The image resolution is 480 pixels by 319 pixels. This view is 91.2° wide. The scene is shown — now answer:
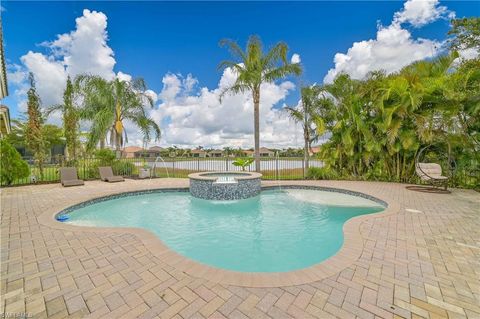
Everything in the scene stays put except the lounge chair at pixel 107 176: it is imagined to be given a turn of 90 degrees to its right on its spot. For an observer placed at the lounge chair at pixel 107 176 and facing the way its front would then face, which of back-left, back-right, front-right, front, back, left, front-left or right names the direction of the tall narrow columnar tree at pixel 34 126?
front-right

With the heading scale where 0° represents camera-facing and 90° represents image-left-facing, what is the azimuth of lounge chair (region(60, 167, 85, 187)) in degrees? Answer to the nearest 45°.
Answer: approximately 315°

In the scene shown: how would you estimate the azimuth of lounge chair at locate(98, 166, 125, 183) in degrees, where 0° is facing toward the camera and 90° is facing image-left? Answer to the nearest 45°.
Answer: approximately 315°

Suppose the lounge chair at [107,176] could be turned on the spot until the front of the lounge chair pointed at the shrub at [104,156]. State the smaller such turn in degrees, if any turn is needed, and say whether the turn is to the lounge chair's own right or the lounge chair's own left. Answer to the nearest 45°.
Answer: approximately 135° to the lounge chair's own left
